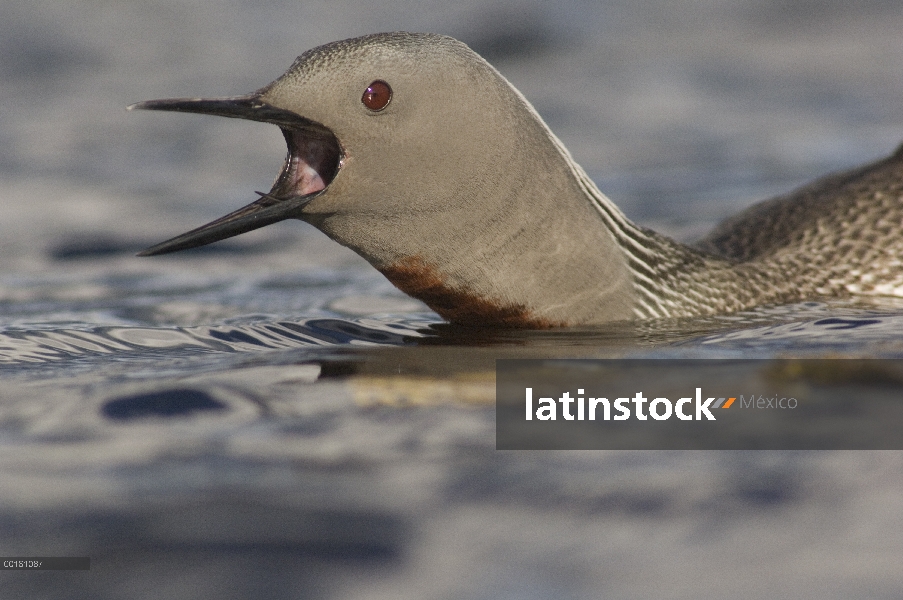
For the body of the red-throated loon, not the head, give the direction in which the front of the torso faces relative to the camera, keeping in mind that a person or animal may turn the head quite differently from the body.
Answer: to the viewer's left
